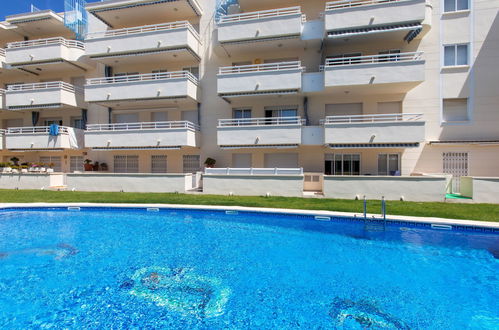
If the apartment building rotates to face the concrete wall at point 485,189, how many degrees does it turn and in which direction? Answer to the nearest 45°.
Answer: approximately 45° to its left

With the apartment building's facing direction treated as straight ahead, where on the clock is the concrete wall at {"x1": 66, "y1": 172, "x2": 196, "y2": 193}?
The concrete wall is roughly at 3 o'clock from the apartment building.

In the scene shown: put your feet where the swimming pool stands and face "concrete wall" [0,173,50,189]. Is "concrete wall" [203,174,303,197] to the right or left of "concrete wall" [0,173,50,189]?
right

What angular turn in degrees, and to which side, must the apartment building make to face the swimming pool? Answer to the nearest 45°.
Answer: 0° — it already faces it

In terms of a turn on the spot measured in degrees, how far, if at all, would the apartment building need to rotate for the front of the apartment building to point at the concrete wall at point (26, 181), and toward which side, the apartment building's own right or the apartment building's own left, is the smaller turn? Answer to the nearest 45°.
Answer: approximately 90° to the apartment building's own right

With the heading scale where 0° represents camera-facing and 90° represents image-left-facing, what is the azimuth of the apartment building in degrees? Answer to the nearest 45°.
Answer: approximately 0°

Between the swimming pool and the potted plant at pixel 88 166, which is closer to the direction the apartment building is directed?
the swimming pool
